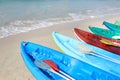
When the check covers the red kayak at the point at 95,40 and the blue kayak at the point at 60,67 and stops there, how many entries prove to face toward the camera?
0

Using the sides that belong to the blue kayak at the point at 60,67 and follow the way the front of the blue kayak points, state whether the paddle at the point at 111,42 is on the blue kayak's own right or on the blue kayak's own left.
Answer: on the blue kayak's own right

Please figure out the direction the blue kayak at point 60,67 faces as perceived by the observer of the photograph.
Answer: facing away from the viewer and to the left of the viewer

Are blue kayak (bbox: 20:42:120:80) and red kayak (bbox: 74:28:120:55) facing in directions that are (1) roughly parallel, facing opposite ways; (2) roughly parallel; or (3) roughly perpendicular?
roughly parallel

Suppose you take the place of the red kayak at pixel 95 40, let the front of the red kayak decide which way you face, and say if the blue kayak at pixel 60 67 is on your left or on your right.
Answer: on your left

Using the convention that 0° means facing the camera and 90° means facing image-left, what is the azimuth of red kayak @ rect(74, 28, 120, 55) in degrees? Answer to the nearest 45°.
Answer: approximately 135°

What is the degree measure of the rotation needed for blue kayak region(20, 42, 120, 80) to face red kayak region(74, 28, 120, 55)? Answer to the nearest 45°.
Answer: approximately 90° to its right
